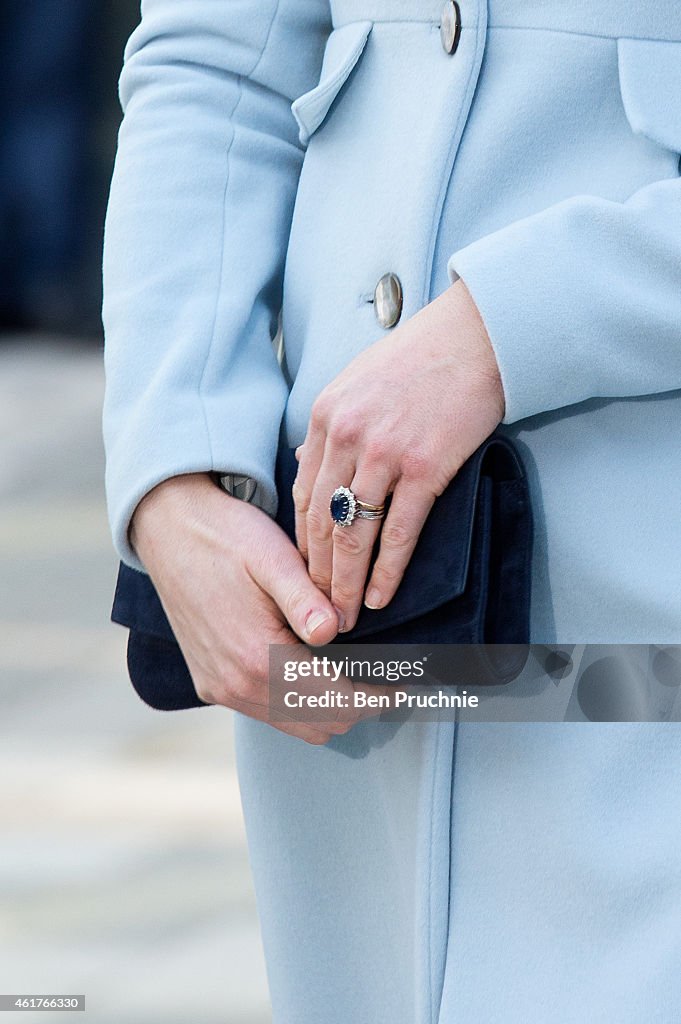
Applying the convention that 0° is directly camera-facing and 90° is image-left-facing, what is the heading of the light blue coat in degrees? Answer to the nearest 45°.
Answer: approximately 45°
